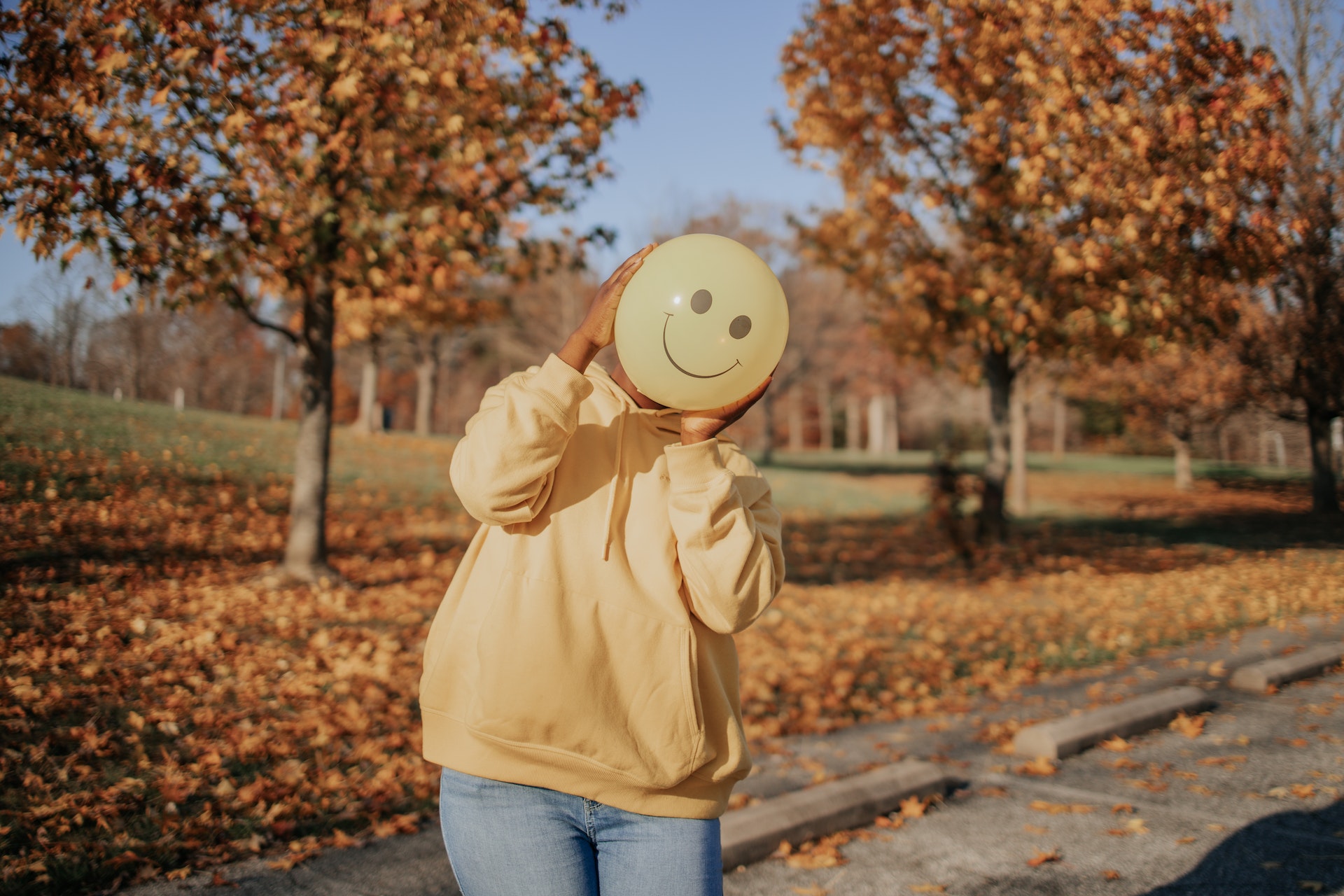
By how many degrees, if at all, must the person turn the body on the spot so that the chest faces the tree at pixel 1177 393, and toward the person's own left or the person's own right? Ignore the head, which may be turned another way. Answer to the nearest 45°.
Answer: approximately 135° to the person's own left

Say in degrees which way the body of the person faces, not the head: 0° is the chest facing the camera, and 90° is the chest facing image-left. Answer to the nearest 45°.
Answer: approximately 0°

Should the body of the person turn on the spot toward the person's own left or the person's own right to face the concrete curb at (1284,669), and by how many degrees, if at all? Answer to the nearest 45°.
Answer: approximately 135° to the person's own left

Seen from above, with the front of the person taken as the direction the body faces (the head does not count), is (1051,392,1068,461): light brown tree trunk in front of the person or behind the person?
behind

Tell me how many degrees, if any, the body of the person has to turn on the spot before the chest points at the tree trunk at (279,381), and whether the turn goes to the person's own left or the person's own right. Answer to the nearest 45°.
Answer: approximately 180°

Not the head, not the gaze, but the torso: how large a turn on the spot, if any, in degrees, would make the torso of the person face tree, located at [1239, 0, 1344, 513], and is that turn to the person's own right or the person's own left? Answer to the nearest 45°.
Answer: approximately 135° to the person's own left

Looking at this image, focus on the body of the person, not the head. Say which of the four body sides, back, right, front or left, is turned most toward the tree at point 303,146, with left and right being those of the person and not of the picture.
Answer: back
